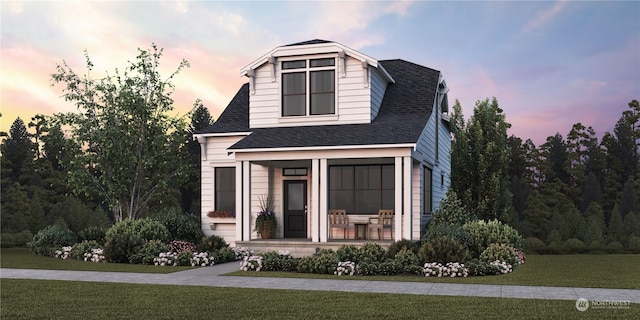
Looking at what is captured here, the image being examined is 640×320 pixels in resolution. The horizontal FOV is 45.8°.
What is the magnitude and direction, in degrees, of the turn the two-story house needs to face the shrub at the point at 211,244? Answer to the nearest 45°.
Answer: approximately 45° to its right

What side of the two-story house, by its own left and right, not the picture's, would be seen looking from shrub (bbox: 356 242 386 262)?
front

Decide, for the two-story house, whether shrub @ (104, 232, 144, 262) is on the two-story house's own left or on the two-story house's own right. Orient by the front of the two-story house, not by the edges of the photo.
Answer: on the two-story house's own right

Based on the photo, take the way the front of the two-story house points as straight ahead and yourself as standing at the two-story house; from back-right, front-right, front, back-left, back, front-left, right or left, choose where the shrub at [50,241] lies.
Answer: right

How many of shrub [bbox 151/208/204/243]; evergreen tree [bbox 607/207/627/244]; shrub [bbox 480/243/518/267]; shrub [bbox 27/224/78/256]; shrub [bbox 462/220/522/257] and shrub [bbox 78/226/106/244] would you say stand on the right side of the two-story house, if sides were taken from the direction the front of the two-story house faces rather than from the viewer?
3

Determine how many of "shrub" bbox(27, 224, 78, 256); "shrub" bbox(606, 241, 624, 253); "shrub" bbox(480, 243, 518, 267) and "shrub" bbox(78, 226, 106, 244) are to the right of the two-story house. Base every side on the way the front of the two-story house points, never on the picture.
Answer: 2

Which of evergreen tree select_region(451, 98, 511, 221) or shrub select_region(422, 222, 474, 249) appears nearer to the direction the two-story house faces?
the shrub

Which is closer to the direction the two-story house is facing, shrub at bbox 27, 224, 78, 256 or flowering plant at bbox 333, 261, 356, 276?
the flowering plant

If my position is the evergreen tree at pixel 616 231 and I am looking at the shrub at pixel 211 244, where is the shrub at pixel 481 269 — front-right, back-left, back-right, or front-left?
front-left

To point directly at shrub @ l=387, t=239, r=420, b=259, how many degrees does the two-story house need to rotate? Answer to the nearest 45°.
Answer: approximately 45° to its left

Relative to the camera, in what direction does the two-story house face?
facing the viewer

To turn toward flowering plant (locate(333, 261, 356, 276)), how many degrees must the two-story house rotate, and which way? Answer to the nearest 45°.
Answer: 0° — it already faces it

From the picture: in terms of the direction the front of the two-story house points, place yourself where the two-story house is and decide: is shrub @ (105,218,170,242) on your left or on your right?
on your right

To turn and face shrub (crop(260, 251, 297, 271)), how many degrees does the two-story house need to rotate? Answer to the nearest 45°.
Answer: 0° — it already faces it

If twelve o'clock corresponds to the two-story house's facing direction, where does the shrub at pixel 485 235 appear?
The shrub is roughly at 10 o'clock from the two-story house.
